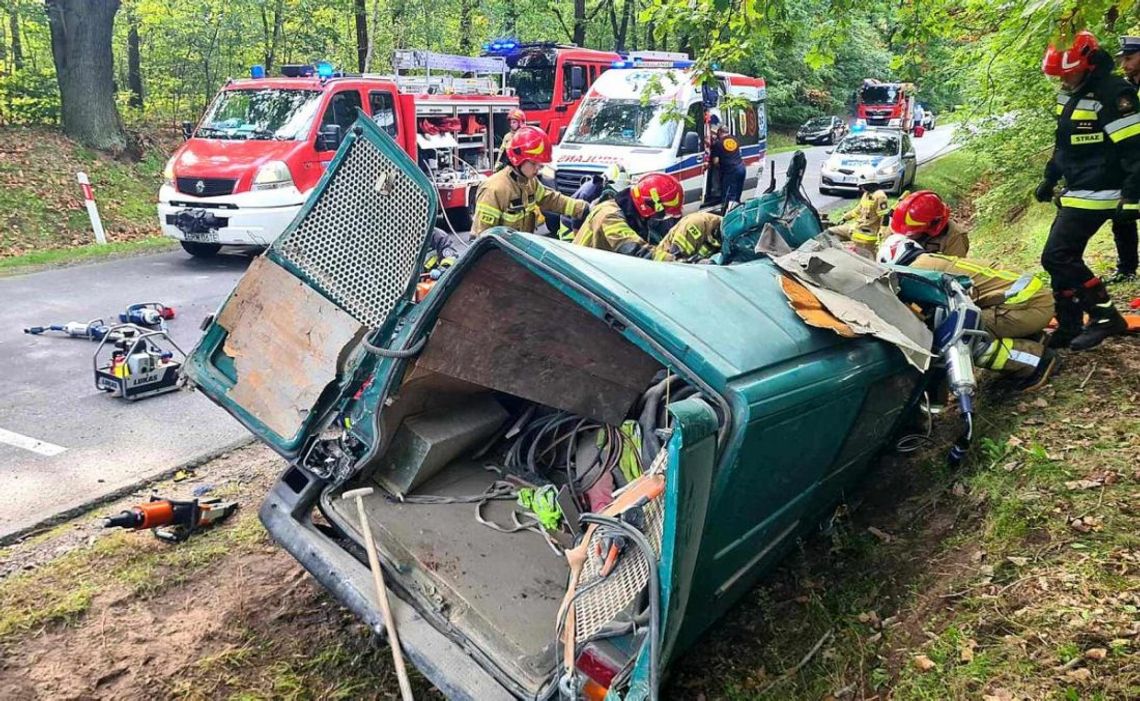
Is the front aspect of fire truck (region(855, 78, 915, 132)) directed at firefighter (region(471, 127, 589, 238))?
yes

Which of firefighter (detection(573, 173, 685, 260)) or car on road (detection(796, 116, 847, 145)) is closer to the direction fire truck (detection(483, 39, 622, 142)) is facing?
the firefighter

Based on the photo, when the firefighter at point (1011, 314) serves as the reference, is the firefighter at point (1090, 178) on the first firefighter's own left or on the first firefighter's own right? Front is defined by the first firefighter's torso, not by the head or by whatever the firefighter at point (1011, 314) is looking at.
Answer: on the first firefighter's own right

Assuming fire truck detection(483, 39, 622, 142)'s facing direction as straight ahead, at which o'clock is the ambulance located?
The ambulance is roughly at 10 o'clock from the fire truck.

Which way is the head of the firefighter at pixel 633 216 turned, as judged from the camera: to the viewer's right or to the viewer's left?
to the viewer's right

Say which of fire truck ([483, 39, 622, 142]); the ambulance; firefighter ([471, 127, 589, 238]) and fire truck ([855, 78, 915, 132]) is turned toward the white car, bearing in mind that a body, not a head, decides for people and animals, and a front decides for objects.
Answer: fire truck ([855, 78, 915, 132])

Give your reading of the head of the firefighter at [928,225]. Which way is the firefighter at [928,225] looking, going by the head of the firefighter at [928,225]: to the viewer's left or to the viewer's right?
to the viewer's left

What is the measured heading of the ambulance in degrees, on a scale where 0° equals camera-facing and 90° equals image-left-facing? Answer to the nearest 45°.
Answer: approximately 45°

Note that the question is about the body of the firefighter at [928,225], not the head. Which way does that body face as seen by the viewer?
to the viewer's left

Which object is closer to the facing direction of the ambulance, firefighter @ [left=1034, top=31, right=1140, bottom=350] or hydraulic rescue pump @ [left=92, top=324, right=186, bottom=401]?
the hydraulic rescue pump
